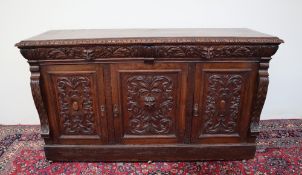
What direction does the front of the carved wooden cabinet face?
toward the camera
